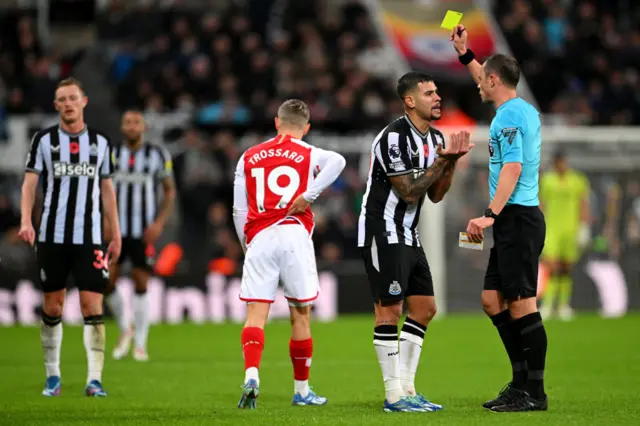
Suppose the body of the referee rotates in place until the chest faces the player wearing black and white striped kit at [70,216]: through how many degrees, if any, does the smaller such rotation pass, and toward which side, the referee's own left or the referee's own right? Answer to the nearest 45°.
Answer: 0° — they already face them

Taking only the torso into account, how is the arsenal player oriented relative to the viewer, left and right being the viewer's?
facing away from the viewer

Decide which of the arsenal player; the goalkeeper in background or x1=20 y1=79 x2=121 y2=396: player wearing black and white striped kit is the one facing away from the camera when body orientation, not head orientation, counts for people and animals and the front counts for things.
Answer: the arsenal player

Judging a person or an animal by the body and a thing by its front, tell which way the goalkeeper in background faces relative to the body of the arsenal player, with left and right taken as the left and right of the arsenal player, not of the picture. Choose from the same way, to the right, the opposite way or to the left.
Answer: the opposite way

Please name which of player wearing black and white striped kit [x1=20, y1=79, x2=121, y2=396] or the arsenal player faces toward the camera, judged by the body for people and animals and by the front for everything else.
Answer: the player wearing black and white striped kit

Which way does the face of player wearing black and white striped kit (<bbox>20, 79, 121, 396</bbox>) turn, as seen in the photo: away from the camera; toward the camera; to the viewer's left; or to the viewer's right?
toward the camera

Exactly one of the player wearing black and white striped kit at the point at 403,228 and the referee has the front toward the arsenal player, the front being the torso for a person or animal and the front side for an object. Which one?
the referee

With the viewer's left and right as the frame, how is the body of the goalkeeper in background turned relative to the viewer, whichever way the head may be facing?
facing the viewer

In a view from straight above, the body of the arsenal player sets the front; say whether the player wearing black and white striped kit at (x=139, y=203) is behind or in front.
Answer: in front

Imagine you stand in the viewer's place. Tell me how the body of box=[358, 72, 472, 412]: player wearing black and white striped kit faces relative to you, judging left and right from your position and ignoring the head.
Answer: facing the viewer and to the right of the viewer

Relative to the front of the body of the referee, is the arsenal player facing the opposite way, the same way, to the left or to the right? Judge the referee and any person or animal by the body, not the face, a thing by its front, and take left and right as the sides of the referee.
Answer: to the right

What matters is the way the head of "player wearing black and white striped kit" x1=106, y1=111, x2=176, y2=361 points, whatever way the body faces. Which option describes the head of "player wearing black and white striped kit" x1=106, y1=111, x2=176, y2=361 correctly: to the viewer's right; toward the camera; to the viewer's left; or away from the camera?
toward the camera

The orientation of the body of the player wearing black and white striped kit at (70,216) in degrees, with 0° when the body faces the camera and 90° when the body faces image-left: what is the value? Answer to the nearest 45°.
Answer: approximately 0°

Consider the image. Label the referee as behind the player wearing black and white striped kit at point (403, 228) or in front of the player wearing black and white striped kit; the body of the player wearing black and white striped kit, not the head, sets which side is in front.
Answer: in front

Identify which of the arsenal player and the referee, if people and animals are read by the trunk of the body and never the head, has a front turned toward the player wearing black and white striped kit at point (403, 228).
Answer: the referee

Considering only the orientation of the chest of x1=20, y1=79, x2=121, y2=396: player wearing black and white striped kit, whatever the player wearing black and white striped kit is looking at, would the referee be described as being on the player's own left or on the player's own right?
on the player's own left

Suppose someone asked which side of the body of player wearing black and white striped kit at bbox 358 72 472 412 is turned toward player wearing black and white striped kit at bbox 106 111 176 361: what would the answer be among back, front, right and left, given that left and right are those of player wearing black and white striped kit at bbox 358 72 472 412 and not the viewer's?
back

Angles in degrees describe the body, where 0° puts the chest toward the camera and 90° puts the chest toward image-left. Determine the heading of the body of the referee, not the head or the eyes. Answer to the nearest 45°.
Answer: approximately 90°

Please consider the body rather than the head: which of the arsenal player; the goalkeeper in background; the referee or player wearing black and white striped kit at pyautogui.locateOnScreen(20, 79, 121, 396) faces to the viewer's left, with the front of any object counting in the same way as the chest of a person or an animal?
the referee

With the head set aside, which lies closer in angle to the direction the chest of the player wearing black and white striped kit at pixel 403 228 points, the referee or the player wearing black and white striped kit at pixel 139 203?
the referee
